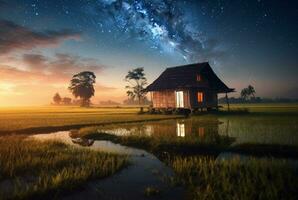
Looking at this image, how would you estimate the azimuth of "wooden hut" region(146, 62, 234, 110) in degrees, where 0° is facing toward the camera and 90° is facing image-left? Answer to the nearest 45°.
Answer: approximately 45°
